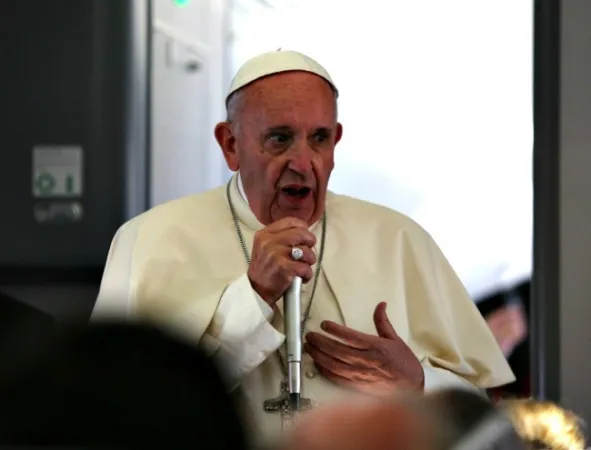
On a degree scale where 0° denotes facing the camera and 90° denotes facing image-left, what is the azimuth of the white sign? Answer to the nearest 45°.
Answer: approximately 0°

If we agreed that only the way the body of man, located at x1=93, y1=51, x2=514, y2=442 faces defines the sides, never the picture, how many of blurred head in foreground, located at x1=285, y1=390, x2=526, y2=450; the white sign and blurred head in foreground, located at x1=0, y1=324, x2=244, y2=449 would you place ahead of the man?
2

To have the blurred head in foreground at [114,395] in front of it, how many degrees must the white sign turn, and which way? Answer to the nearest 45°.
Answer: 0° — it already faces them

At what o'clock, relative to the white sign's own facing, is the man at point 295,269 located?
The man is roughly at 11 o'clock from the white sign.

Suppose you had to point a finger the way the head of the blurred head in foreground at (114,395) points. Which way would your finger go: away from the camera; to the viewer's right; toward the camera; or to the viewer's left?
away from the camera

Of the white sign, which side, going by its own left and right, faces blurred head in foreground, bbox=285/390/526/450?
front

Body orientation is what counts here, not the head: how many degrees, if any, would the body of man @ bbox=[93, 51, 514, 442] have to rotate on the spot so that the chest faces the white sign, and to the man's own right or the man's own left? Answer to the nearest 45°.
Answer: approximately 135° to the man's own right

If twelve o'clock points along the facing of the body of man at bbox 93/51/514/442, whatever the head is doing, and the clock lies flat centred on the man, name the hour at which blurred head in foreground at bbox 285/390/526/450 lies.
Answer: The blurred head in foreground is roughly at 12 o'clock from the man.

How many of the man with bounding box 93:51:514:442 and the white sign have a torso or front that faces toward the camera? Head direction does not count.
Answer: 2

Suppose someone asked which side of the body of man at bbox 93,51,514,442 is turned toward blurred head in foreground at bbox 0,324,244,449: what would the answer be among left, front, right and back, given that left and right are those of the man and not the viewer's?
front
